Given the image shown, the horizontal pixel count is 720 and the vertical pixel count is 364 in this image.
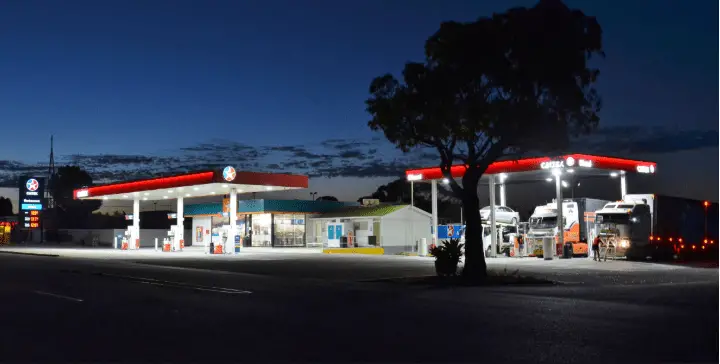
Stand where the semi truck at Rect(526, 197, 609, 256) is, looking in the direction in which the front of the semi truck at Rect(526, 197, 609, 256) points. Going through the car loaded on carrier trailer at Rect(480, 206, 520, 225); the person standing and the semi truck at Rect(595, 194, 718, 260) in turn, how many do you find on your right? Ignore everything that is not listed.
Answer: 1

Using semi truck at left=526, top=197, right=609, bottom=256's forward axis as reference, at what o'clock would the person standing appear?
The person standing is roughly at 10 o'clock from the semi truck.

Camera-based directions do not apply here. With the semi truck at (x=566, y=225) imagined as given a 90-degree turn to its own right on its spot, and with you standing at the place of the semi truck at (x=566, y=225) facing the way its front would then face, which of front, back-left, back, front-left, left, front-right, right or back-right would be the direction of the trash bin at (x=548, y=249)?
back-left

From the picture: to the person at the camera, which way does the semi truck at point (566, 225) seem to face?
facing the viewer and to the left of the viewer

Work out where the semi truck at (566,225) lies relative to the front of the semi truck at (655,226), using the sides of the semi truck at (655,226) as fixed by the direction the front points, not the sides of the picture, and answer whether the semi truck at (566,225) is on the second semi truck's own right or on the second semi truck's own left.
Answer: on the second semi truck's own right

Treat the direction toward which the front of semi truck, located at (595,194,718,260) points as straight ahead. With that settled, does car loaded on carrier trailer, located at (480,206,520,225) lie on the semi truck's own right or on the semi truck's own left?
on the semi truck's own right

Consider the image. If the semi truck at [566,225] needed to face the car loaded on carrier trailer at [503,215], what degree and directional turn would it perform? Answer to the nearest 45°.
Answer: approximately 90° to its right

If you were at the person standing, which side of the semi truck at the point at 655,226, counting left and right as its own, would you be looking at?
front

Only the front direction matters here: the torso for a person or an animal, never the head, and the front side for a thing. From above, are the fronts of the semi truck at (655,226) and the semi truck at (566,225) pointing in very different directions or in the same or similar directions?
same or similar directions

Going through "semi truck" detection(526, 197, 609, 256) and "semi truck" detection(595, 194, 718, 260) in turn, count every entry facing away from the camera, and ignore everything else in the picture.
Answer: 0

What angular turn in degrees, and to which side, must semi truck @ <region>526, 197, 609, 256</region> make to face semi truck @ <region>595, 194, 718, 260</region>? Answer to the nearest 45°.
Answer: approximately 90° to its left
